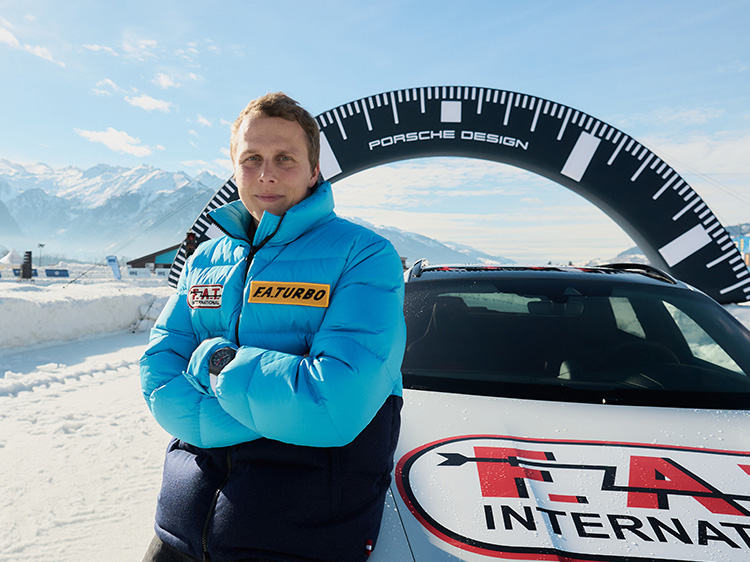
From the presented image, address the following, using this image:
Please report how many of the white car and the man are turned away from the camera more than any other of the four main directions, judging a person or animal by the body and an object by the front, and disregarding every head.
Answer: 0

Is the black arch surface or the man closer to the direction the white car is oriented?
the man

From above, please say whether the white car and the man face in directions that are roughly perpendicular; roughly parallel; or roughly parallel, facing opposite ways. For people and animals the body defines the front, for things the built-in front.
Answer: roughly parallel

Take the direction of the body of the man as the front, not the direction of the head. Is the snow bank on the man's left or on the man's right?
on the man's right

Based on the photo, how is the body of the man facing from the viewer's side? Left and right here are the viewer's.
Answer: facing the viewer and to the left of the viewer

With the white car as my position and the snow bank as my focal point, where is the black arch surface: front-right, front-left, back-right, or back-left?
front-right

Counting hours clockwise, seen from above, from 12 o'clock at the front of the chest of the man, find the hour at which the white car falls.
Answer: The white car is roughly at 7 o'clock from the man.

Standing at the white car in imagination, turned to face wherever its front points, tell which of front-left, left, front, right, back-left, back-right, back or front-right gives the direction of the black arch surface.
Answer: back

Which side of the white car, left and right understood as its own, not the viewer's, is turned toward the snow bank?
right

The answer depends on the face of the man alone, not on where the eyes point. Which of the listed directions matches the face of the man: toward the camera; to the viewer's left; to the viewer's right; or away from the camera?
toward the camera

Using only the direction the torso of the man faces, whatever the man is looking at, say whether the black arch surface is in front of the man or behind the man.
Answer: behind

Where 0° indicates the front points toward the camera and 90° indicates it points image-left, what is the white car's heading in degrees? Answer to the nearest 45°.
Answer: approximately 0°
